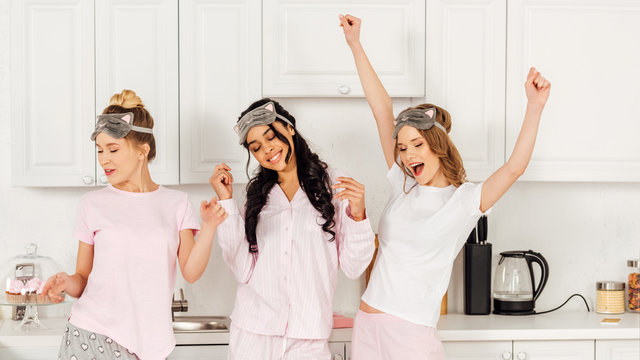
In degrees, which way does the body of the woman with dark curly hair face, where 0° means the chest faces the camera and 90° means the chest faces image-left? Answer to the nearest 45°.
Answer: approximately 0°

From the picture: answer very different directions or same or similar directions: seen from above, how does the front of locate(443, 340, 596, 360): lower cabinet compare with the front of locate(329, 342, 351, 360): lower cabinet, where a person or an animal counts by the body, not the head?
same or similar directions

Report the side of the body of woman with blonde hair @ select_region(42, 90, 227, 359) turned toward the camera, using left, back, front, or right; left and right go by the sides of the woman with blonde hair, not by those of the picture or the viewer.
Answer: front

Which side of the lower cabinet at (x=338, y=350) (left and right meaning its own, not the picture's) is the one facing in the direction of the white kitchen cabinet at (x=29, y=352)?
right

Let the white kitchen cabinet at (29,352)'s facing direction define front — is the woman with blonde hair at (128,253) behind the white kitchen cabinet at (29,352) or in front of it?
in front

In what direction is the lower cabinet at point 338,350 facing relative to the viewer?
toward the camera

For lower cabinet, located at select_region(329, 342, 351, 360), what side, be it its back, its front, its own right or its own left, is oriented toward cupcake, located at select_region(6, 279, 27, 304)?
right

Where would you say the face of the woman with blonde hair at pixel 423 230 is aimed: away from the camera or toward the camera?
toward the camera

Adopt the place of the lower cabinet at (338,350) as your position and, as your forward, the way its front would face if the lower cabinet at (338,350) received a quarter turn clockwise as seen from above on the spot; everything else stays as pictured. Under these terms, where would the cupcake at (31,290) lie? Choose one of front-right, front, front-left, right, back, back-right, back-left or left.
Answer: front

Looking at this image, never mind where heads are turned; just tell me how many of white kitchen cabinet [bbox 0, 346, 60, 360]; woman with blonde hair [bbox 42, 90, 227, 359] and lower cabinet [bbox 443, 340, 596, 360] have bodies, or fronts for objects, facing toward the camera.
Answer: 3

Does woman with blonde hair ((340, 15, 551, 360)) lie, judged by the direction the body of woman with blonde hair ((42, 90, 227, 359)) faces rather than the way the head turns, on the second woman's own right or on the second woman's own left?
on the second woman's own left

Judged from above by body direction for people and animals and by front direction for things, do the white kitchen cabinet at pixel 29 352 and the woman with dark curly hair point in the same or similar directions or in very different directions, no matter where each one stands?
same or similar directions

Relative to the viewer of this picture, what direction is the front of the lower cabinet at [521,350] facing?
facing the viewer

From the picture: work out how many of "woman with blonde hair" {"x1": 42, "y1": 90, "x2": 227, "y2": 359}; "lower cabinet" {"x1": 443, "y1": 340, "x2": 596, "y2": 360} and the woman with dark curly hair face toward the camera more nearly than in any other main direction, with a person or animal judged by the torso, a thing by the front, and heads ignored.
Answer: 3

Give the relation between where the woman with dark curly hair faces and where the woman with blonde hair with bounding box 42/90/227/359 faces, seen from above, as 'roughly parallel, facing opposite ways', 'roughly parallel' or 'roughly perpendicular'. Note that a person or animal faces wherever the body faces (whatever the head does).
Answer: roughly parallel
